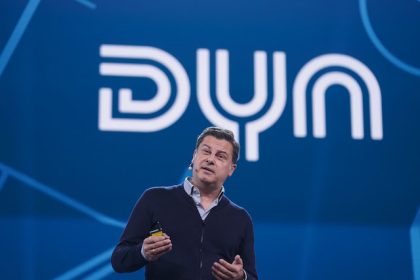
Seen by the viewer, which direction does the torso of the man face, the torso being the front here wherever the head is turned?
toward the camera
